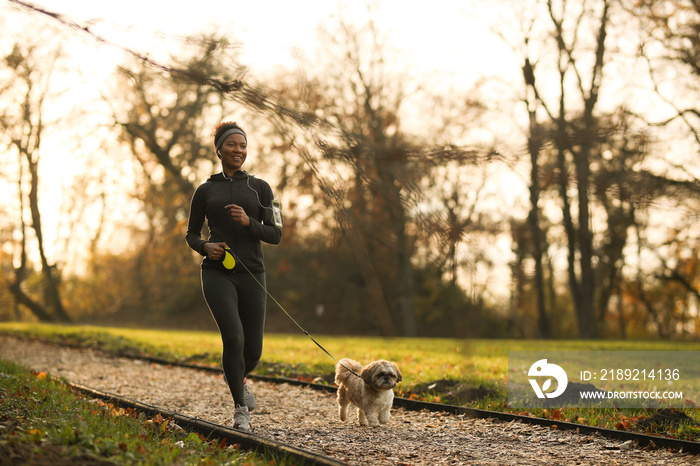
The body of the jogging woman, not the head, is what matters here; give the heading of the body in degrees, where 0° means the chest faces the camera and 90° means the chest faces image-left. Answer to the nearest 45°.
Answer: approximately 0°

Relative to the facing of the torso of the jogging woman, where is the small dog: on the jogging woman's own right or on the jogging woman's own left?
on the jogging woman's own left

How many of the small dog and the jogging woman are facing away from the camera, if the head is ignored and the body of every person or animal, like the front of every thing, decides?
0

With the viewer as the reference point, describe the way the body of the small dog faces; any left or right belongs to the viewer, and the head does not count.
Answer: facing the viewer and to the right of the viewer

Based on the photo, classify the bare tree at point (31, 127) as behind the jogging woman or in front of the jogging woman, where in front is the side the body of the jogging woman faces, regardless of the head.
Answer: behind

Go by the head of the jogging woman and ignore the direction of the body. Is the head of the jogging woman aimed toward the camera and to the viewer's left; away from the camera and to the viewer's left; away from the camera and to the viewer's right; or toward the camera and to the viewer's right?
toward the camera and to the viewer's right

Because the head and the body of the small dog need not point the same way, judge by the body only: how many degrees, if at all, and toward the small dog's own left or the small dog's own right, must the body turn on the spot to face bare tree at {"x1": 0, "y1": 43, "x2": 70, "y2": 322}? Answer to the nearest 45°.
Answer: approximately 180°

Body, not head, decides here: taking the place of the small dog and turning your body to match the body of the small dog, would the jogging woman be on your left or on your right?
on your right
